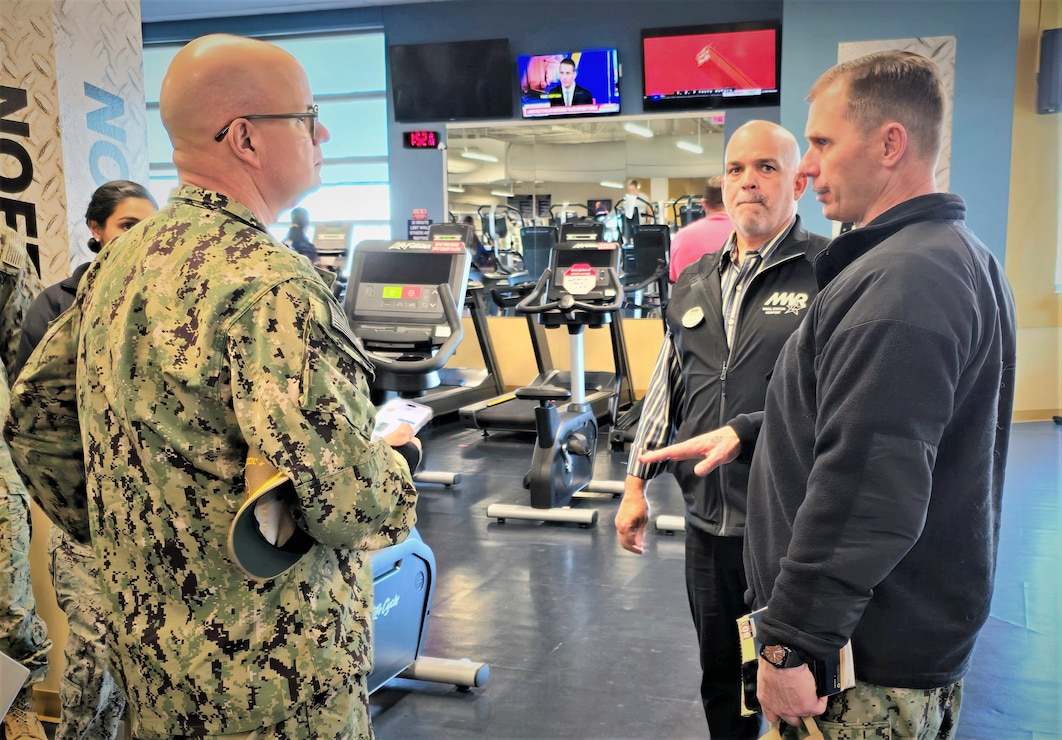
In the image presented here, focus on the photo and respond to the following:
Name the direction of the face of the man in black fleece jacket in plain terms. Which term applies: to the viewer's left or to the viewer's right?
to the viewer's left

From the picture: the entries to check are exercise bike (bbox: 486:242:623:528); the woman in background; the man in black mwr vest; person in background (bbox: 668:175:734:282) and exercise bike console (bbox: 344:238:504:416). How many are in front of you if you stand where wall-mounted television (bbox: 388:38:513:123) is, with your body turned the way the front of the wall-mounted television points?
5

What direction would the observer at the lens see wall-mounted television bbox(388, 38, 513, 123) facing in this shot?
facing the viewer

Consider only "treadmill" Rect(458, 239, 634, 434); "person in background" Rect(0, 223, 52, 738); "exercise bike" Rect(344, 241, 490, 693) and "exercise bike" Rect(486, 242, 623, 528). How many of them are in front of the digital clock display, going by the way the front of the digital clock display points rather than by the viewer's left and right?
4

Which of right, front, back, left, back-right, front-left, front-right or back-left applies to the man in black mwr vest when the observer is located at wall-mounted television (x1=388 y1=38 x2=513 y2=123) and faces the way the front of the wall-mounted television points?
front

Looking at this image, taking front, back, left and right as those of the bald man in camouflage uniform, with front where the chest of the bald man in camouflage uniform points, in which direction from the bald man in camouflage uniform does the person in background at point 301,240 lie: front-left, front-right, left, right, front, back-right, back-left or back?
front-left

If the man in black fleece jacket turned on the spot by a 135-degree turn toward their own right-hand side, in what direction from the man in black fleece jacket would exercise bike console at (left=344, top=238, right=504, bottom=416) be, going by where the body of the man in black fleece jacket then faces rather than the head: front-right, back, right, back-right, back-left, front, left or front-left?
left

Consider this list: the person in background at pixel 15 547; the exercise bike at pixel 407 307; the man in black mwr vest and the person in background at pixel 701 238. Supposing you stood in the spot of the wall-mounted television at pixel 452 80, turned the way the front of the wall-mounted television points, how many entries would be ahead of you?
4

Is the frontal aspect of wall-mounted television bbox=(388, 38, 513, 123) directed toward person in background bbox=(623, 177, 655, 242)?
no

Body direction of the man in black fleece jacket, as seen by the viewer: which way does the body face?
to the viewer's left

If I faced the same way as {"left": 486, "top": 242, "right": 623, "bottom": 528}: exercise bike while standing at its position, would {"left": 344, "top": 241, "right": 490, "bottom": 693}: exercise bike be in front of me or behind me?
behind

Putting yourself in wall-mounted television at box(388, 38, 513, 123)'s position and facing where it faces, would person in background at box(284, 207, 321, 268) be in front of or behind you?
in front

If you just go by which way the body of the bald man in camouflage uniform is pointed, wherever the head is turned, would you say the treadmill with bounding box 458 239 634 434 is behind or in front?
in front

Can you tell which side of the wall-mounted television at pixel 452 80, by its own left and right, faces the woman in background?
front
